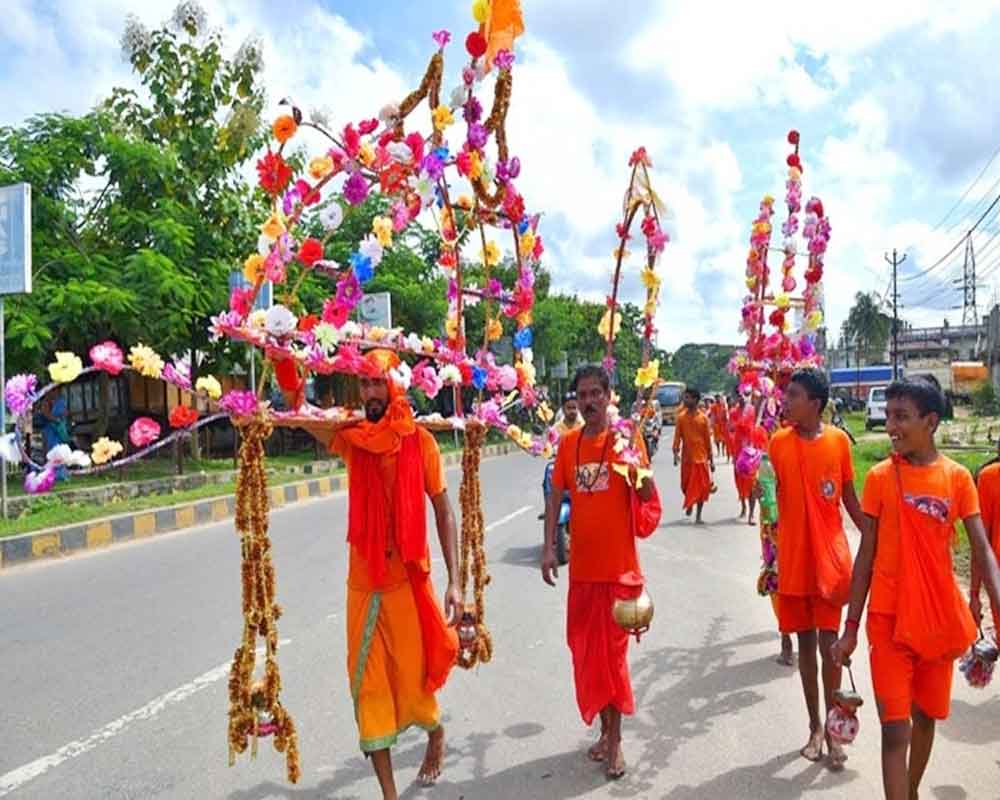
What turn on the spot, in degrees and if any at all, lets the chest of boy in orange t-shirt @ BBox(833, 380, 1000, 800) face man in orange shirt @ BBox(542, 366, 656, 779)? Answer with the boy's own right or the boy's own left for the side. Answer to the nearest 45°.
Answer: approximately 90° to the boy's own right

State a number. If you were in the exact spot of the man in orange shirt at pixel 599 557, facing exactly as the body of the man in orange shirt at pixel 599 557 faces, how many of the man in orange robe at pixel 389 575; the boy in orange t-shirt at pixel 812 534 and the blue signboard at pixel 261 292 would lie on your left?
1

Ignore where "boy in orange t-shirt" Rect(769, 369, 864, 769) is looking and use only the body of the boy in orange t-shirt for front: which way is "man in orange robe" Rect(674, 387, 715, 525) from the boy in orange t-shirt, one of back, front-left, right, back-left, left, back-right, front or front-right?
back

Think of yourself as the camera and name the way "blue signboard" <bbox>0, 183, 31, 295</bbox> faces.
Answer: facing the viewer

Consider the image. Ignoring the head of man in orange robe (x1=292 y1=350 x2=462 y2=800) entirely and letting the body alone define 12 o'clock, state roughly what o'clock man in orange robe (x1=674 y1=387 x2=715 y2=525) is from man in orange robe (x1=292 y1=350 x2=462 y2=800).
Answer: man in orange robe (x1=674 y1=387 x2=715 y2=525) is roughly at 7 o'clock from man in orange robe (x1=292 y1=350 x2=462 y2=800).

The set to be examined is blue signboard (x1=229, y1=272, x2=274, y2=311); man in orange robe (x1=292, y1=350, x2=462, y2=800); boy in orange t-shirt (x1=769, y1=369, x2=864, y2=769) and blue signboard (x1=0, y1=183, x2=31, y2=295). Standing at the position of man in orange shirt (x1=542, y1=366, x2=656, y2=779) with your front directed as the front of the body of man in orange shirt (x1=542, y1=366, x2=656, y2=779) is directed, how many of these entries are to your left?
1

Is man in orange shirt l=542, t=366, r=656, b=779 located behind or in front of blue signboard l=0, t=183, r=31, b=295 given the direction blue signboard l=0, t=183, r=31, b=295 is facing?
in front

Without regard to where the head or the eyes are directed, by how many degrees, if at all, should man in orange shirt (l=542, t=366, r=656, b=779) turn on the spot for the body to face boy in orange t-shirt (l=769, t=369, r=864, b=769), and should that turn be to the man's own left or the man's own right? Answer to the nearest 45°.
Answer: approximately 90° to the man's own left

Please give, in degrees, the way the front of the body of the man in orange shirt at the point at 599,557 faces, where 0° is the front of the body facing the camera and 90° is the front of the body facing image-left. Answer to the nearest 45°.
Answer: approximately 0°

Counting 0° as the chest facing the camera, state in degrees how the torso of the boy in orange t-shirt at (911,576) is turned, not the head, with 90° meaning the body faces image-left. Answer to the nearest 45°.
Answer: approximately 0°

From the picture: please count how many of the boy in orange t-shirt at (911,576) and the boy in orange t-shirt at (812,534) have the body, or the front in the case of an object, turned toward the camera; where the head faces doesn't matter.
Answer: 2

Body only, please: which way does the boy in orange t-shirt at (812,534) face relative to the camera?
toward the camera
